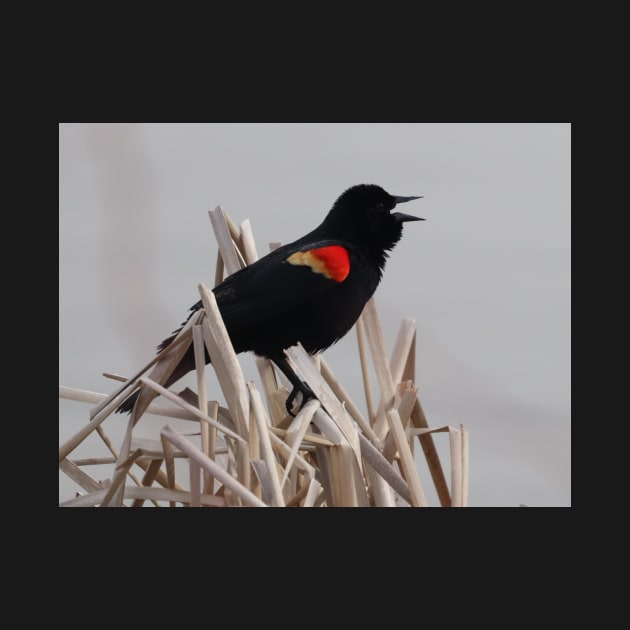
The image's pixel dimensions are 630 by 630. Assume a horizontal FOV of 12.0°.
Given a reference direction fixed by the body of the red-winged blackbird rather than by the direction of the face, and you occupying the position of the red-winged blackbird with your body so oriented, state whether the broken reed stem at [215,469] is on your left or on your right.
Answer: on your right

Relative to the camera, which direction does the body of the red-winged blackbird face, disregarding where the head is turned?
to the viewer's right
